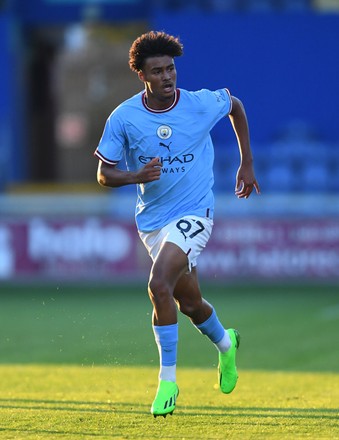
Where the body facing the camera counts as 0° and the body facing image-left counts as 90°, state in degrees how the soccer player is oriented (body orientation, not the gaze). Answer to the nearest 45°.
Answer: approximately 0°

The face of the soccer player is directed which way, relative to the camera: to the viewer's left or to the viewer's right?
to the viewer's right
